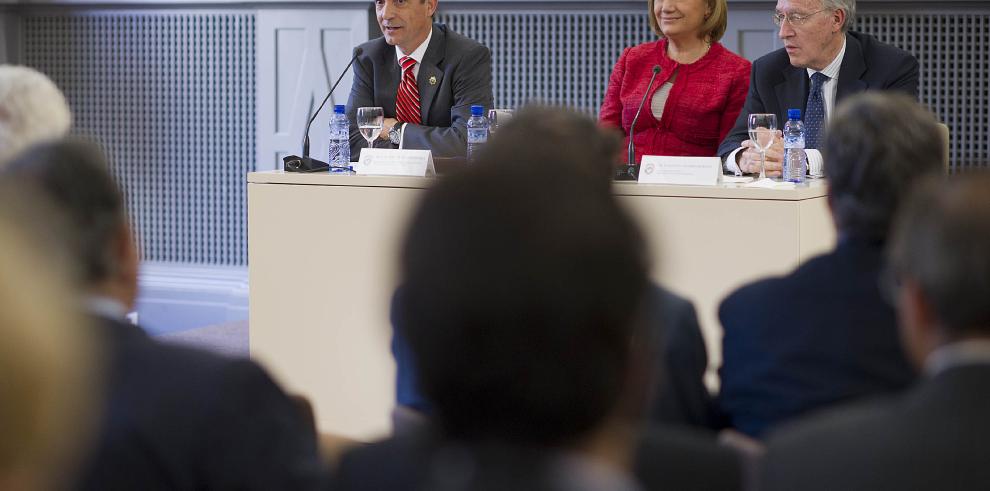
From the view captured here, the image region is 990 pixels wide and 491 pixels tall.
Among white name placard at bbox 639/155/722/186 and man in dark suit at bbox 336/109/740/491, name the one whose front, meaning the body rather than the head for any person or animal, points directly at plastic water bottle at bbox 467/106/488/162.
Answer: the man in dark suit

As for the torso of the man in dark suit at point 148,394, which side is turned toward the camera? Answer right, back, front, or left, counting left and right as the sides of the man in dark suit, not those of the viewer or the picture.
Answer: back

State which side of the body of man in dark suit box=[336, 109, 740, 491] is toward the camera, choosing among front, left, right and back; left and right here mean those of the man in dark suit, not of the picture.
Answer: back

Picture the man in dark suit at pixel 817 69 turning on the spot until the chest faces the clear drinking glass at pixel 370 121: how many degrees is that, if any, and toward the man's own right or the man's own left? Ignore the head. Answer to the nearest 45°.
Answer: approximately 45° to the man's own right

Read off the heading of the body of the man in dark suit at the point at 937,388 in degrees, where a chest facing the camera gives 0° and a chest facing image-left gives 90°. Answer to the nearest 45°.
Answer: approximately 135°

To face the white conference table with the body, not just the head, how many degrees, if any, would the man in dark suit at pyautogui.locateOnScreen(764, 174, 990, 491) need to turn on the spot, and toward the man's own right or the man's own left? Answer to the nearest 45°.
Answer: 0° — they already face it

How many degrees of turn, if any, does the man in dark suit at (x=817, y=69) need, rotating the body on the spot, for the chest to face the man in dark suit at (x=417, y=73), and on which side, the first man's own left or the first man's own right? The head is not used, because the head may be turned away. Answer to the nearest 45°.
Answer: approximately 45° to the first man's own right

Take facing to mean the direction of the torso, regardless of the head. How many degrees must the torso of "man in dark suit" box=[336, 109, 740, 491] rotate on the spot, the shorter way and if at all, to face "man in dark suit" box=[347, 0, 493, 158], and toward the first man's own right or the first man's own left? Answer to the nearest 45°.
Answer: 0° — they already face them

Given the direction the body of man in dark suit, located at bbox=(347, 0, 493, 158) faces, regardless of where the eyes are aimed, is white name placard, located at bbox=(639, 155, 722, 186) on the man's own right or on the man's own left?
on the man's own left
